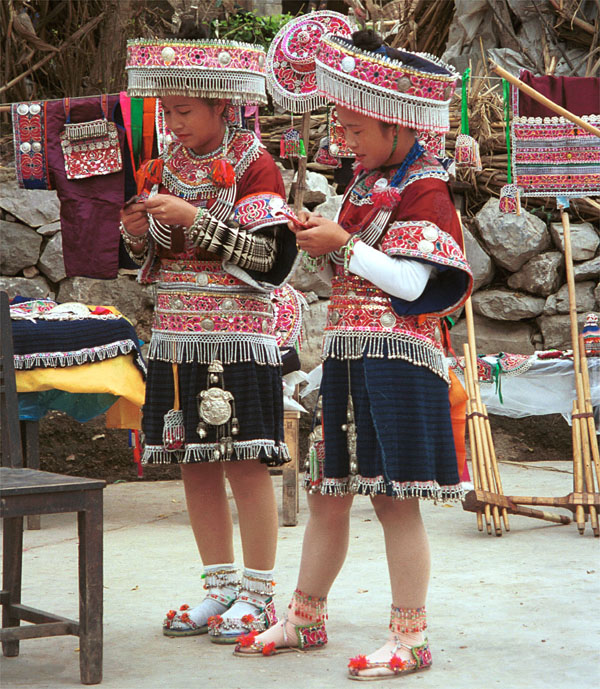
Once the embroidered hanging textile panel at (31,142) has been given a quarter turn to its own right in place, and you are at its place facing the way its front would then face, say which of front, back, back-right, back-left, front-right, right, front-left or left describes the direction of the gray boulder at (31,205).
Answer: right

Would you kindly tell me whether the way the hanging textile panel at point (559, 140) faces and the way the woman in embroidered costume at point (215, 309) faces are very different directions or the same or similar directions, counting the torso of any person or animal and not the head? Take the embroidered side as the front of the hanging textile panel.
same or similar directions

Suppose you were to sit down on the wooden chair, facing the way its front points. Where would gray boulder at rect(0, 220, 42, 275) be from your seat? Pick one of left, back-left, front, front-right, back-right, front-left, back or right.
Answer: back-left

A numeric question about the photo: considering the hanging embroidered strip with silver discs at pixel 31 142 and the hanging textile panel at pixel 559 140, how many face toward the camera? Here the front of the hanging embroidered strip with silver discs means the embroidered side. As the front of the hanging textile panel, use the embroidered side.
2

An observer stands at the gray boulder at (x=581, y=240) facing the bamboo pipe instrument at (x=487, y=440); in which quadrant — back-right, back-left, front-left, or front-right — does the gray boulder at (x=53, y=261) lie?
front-right

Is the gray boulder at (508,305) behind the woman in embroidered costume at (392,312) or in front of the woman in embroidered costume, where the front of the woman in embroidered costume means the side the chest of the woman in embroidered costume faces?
behind

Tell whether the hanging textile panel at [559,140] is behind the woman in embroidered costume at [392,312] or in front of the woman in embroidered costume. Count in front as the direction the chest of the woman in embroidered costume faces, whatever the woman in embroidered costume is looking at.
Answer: behind

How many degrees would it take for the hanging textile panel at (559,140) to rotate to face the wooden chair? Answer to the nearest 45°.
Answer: approximately 45° to its right

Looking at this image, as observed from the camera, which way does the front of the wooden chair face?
facing the viewer and to the right of the viewer

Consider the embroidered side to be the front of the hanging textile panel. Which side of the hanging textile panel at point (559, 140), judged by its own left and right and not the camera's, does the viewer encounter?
front

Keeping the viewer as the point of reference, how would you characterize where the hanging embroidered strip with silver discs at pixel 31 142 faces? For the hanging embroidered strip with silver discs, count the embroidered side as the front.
facing the viewer

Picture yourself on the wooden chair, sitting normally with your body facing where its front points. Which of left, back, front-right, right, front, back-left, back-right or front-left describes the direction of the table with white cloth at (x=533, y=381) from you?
left
